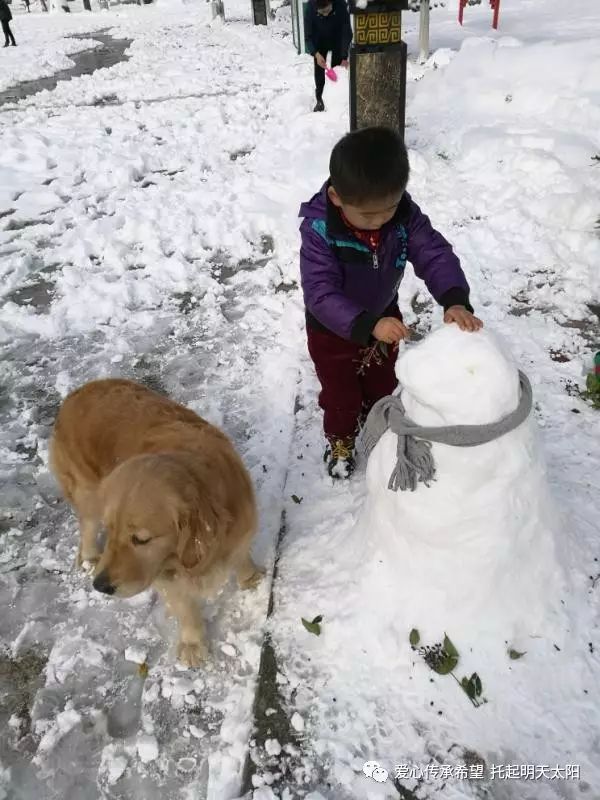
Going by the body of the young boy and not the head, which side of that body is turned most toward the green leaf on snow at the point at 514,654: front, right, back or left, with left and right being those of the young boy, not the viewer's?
front

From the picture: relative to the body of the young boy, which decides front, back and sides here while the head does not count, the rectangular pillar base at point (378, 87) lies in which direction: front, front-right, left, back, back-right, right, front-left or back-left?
back-left

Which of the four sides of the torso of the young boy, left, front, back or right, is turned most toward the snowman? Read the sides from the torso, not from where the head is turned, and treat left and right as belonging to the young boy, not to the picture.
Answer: front

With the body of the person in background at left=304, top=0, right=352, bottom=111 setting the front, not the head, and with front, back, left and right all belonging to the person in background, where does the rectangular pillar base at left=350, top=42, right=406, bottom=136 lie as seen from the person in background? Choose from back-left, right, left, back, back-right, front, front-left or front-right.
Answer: front

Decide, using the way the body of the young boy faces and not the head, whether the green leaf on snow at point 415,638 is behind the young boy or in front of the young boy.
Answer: in front

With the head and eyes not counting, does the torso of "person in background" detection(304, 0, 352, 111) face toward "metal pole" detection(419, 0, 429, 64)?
no

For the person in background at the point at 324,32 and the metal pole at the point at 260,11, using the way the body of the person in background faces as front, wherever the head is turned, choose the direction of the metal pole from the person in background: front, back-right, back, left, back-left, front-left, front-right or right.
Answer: back

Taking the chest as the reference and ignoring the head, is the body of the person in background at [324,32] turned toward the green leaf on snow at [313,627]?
yes

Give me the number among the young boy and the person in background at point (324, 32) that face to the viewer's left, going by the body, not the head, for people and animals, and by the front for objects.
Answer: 0

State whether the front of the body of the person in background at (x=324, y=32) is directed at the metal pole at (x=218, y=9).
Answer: no

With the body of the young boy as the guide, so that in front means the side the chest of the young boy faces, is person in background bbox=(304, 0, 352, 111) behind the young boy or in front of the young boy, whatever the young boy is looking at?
behind

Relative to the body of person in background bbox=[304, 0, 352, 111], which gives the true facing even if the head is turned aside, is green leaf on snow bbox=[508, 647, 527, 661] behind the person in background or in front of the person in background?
in front

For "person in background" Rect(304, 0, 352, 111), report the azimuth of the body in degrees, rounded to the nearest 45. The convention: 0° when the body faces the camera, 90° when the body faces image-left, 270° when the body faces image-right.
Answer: approximately 0°

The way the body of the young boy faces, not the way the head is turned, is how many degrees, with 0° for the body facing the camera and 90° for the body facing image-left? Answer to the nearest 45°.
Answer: approximately 315°

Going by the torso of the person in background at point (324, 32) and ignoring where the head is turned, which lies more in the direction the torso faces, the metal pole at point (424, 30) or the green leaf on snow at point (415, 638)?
the green leaf on snow

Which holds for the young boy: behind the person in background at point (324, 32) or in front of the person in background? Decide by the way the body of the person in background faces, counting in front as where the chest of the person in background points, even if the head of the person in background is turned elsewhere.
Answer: in front

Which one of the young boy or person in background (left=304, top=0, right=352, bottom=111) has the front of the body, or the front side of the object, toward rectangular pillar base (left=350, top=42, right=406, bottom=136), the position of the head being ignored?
the person in background
